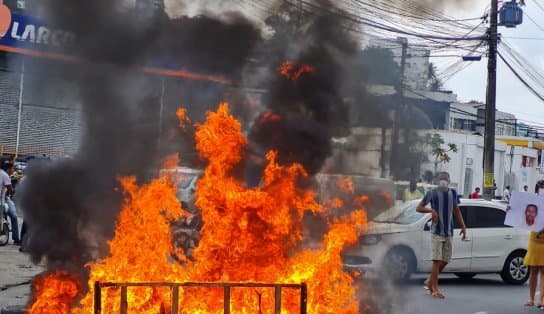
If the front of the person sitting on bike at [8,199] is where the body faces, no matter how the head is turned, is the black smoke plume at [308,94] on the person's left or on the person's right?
on the person's right

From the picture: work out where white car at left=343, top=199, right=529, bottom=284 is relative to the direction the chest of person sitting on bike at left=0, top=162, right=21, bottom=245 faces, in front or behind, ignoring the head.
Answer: in front

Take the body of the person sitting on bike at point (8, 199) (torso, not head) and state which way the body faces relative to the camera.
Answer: to the viewer's right

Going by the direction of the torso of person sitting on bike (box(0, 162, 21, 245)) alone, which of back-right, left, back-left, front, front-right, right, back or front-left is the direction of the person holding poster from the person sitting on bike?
front-right

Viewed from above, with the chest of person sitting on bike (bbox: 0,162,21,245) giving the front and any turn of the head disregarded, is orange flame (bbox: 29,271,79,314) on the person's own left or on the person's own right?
on the person's own right

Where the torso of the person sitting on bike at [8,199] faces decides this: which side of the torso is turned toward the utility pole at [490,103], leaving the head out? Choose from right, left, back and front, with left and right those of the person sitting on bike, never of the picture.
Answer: front
